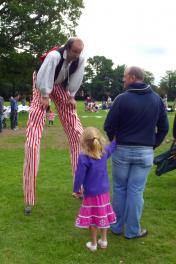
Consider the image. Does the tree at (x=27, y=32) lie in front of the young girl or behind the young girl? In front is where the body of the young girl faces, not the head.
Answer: in front

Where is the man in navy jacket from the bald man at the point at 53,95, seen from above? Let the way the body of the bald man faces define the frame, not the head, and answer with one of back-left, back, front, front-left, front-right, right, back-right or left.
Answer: front

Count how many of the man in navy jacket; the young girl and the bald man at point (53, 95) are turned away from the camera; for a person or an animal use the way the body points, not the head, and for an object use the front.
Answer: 2

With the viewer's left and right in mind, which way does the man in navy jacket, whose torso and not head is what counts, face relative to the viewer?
facing away from the viewer

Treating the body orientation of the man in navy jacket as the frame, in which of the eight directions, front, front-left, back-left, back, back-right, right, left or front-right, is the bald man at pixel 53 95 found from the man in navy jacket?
front-left

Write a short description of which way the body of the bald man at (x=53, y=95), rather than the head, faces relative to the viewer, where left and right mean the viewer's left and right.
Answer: facing the viewer and to the right of the viewer

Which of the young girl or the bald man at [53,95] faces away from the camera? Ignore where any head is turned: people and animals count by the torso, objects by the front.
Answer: the young girl

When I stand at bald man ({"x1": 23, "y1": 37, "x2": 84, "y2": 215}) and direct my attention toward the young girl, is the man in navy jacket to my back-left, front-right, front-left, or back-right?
front-left

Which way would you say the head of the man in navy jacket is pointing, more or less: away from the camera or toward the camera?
away from the camera

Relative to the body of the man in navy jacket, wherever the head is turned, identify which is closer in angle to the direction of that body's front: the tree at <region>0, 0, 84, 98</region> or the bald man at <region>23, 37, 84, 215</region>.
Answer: the tree

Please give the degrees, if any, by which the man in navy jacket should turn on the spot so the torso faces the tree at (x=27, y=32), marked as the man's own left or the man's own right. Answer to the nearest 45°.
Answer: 0° — they already face it

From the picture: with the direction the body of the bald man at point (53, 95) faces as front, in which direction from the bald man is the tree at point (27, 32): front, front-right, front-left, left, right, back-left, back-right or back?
back-left

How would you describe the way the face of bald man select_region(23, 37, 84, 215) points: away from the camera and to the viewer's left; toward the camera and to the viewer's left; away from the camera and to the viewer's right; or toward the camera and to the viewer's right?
toward the camera and to the viewer's right

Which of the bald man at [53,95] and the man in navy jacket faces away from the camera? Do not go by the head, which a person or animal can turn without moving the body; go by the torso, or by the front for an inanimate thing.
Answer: the man in navy jacket

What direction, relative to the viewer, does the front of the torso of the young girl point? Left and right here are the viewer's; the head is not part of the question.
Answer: facing away from the viewer

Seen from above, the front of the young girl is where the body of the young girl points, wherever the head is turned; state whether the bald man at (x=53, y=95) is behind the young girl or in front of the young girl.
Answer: in front
